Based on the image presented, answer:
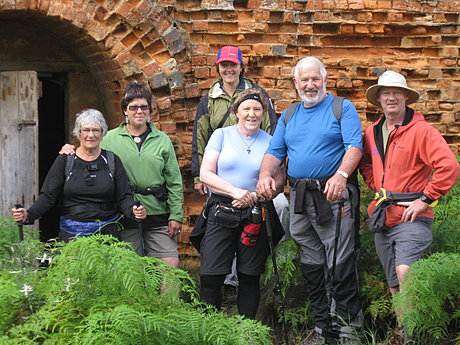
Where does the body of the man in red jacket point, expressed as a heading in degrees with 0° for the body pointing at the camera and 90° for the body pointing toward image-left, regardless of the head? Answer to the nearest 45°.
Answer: approximately 45°

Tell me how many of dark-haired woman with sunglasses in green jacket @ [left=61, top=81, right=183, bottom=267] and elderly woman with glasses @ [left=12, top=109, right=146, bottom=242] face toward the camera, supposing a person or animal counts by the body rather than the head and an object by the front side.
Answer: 2

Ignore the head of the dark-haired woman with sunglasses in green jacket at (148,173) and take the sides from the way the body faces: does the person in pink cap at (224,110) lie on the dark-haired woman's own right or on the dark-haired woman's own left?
on the dark-haired woman's own left

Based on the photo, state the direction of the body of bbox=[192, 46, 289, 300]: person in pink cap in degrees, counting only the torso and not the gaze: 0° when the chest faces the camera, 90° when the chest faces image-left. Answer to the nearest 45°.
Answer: approximately 0°

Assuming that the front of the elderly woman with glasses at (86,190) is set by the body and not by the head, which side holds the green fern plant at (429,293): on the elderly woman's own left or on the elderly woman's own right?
on the elderly woman's own left
